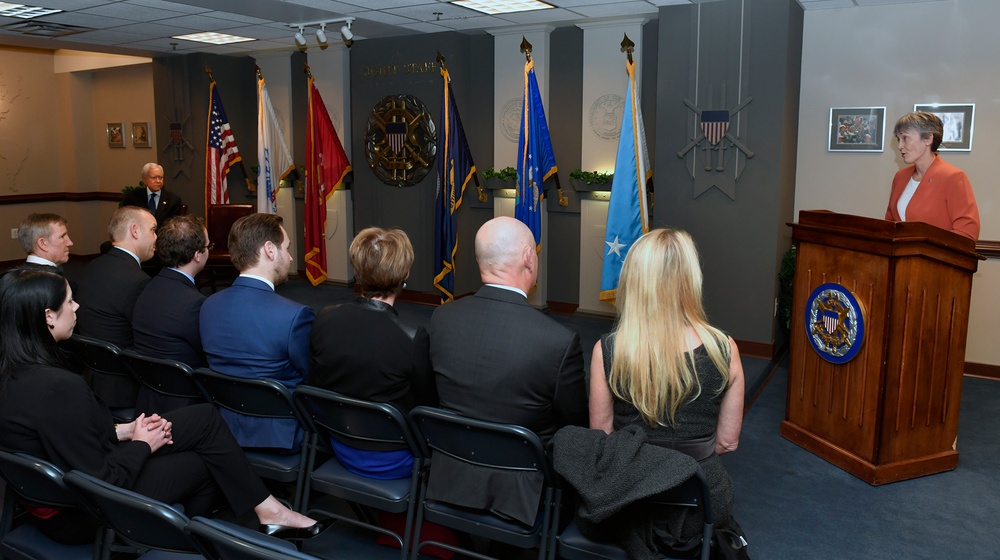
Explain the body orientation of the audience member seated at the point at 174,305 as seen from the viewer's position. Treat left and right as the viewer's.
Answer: facing away from the viewer and to the right of the viewer

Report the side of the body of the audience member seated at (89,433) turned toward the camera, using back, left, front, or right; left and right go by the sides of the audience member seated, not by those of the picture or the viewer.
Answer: right

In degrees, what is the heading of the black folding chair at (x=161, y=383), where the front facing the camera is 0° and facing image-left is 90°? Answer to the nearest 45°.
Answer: approximately 225°

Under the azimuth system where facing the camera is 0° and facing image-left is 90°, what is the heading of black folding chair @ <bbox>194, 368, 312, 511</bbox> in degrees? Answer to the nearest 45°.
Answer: approximately 225°

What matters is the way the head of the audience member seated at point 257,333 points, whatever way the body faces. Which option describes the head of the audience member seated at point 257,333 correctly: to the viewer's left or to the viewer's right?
to the viewer's right

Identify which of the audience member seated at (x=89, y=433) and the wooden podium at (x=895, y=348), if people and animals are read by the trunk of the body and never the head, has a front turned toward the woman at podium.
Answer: the audience member seated

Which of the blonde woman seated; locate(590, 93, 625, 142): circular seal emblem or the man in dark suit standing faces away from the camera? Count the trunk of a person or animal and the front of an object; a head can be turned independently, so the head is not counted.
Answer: the blonde woman seated

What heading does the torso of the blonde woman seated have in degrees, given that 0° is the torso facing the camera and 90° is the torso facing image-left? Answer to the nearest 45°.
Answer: approximately 180°

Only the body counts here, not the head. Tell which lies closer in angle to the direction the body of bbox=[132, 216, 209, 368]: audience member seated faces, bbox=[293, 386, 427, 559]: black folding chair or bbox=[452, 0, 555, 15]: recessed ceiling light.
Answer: the recessed ceiling light

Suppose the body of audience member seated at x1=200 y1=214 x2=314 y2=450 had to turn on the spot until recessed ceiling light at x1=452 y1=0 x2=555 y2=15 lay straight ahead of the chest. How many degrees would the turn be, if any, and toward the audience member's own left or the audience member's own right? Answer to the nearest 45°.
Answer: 0° — they already face it

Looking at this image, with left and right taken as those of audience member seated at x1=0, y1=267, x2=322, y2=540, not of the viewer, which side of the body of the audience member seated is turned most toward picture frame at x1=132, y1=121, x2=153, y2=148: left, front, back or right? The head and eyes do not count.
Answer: left

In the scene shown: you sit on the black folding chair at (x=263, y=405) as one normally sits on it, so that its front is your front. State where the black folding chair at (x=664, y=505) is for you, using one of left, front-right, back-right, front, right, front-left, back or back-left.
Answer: right

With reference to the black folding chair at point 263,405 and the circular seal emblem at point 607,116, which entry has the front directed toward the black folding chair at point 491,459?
the circular seal emblem

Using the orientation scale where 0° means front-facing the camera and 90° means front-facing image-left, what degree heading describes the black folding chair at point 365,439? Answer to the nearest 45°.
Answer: approximately 225°

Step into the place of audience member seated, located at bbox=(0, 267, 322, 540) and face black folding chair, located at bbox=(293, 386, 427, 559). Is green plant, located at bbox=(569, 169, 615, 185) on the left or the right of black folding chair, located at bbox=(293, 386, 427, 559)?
left

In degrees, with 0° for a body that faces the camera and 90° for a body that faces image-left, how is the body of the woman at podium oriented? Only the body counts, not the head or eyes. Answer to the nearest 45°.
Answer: approximately 45°

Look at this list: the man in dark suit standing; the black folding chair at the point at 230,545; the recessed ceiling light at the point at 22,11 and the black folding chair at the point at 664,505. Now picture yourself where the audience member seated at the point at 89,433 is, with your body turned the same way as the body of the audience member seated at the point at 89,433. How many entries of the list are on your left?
2

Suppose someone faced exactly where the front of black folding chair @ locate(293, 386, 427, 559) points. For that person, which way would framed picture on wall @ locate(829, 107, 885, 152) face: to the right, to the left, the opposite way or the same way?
the opposite way

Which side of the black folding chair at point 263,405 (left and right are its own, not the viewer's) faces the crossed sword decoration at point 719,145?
front
